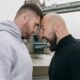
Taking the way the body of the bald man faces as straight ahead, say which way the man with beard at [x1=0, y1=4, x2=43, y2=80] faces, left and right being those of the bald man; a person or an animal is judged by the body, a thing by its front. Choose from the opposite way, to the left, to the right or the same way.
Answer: the opposite way

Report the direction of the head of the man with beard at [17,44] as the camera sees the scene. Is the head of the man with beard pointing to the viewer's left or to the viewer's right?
to the viewer's right

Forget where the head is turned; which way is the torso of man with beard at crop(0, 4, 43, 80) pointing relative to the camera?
to the viewer's right

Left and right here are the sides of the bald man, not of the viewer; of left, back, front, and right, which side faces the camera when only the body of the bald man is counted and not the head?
left

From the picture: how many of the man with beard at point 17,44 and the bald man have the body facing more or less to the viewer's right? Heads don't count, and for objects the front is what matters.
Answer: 1
